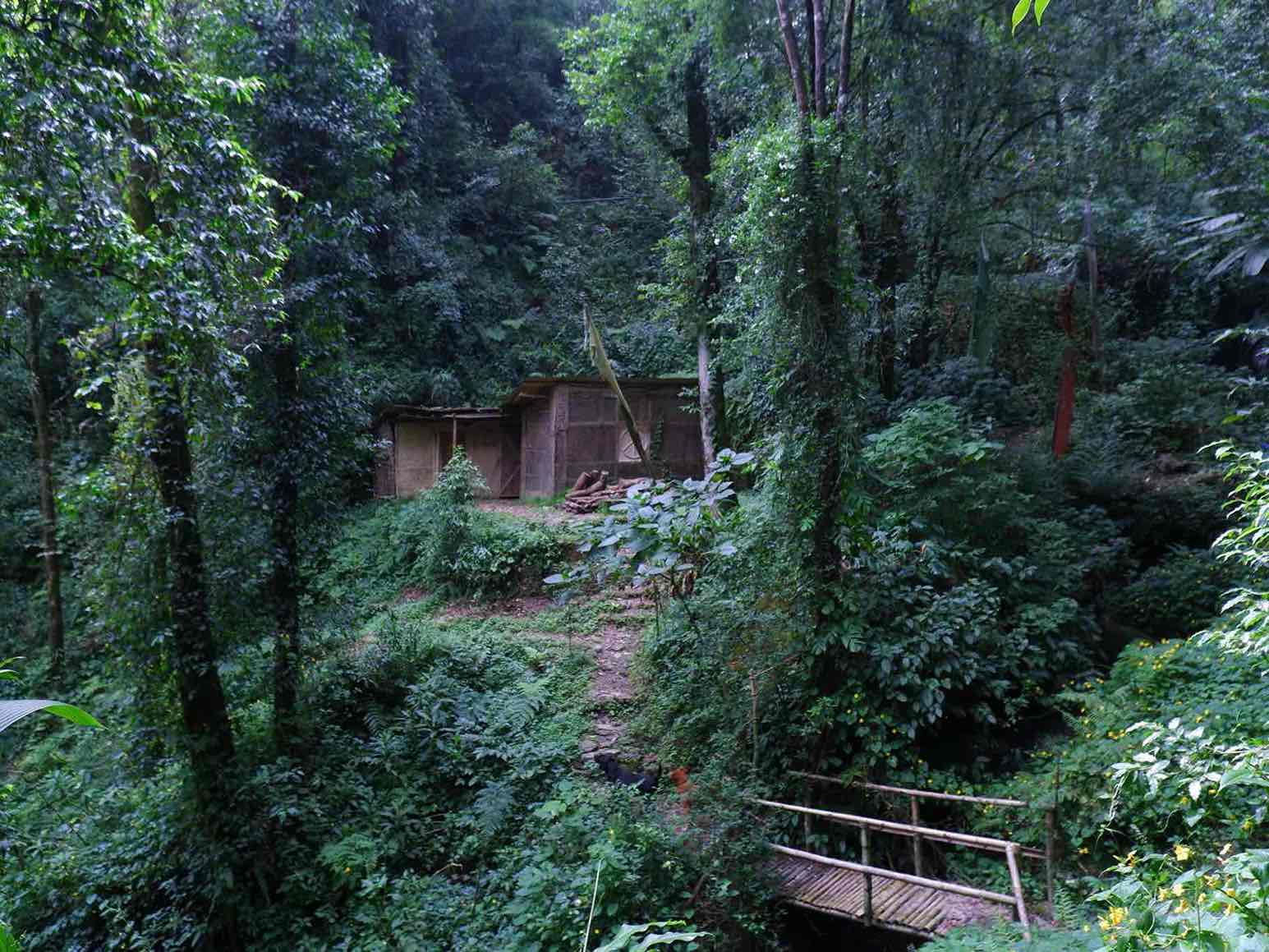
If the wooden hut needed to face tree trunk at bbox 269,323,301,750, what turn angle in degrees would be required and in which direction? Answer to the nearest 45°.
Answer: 0° — it already faces it

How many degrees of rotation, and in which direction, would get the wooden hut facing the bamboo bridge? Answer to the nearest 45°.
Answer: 0° — it already faces it

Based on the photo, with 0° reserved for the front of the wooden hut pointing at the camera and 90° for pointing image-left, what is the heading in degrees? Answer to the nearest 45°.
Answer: approximately 0°

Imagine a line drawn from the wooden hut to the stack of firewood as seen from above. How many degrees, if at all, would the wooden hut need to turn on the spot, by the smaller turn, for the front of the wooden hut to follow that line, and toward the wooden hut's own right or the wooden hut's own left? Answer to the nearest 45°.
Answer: approximately 45° to the wooden hut's own left

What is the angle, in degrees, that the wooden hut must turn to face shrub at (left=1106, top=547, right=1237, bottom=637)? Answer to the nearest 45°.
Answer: approximately 45° to its left

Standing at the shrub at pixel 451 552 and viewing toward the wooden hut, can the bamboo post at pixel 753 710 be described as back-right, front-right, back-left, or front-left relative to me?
back-right

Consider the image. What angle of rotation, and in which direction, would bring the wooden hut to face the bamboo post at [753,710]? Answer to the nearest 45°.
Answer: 0° — it already faces it

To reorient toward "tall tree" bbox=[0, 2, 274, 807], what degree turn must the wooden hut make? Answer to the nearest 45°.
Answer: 0° — it already faces it

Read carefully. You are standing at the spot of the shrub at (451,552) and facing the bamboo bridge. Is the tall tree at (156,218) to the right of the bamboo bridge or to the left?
right
